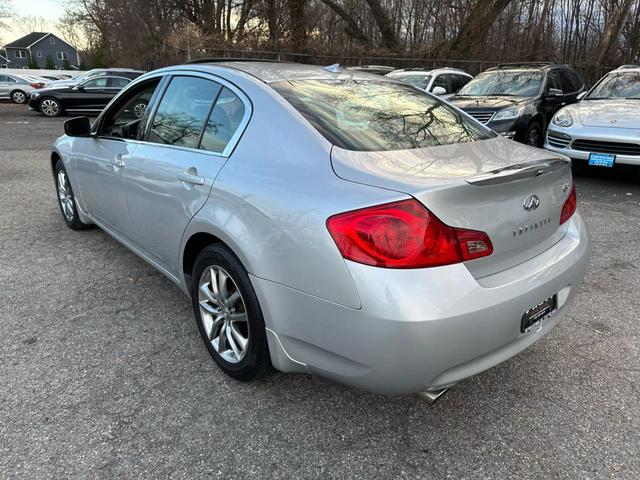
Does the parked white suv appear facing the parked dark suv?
no

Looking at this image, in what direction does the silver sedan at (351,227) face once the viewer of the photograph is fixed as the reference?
facing away from the viewer and to the left of the viewer

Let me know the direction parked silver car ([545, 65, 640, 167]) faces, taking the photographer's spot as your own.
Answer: facing the viewer and to the left of the viewer

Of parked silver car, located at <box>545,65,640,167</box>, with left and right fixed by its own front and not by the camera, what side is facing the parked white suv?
right

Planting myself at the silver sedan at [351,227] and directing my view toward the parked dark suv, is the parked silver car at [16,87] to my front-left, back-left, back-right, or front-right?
front-left

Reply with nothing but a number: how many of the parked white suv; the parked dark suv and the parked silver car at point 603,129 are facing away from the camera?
0

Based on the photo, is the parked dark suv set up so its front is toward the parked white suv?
no

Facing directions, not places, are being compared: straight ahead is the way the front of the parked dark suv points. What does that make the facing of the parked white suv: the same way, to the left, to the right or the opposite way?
the same way

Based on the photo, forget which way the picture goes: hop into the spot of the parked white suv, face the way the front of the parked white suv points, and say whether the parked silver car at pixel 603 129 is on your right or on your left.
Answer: on your left

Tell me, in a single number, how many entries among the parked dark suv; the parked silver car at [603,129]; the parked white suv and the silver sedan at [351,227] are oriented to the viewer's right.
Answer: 0
